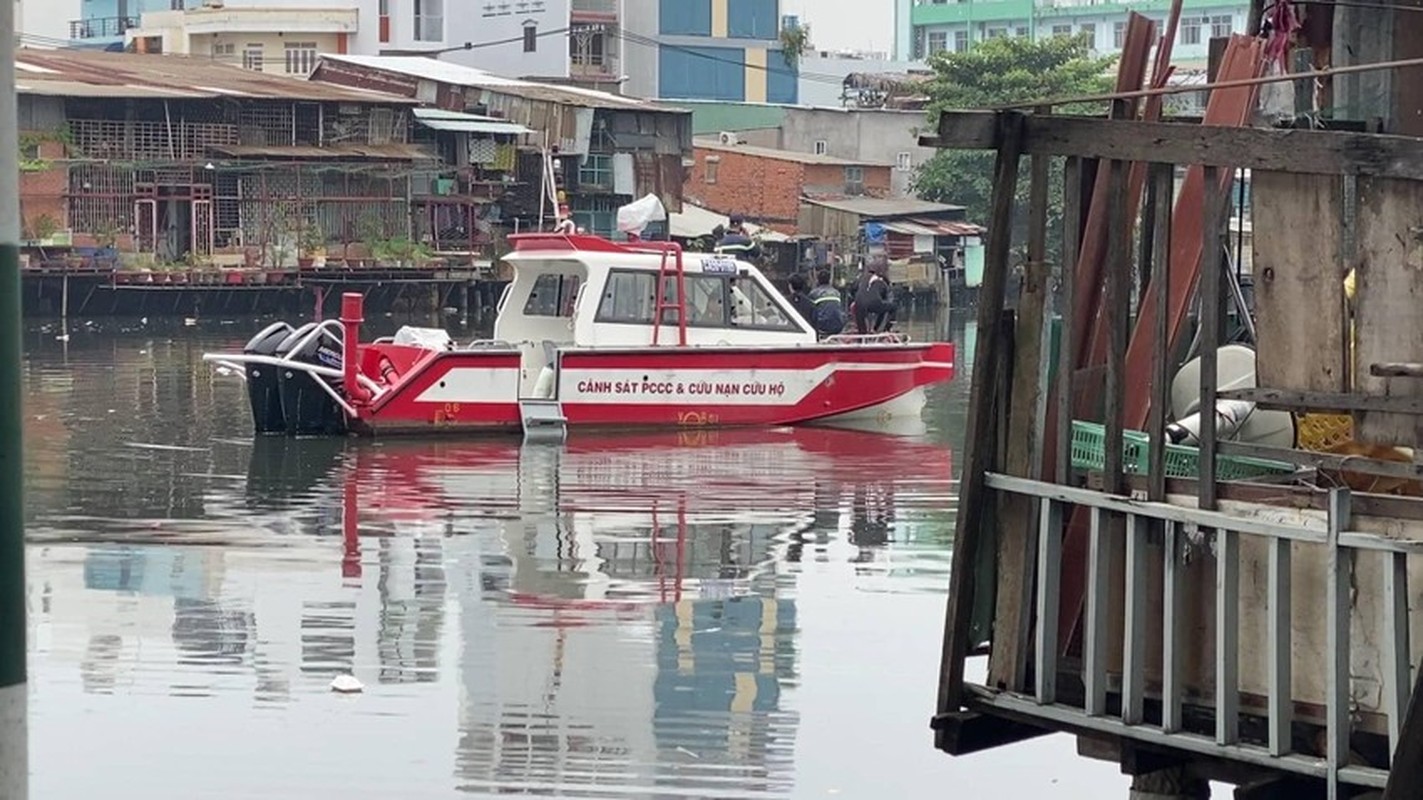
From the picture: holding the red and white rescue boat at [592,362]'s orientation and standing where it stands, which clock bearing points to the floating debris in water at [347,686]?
The floating debris in water is roughly at 3 o'clock from the red and white rescue boat.

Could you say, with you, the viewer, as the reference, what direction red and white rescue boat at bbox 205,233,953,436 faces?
facing to the right of the viewer

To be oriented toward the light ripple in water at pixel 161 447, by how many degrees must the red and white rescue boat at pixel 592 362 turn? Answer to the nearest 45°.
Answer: approximately 180°

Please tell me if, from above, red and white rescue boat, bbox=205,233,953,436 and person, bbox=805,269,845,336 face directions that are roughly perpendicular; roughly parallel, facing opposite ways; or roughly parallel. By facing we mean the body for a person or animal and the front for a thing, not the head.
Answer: roughly perpendicular

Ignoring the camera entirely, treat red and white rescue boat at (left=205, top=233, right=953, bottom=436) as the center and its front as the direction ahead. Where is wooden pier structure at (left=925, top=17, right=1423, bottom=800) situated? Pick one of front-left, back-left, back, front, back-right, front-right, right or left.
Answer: right

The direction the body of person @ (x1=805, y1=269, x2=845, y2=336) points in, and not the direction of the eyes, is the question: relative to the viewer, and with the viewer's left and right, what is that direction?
facing away from the viewer

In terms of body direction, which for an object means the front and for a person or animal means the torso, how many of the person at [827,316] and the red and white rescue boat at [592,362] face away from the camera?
1

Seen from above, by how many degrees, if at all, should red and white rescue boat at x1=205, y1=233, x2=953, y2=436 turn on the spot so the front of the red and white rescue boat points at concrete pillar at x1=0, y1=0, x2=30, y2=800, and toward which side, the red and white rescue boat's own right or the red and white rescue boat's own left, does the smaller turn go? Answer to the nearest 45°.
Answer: approximately 90° to the red and white rescue boat's own right
